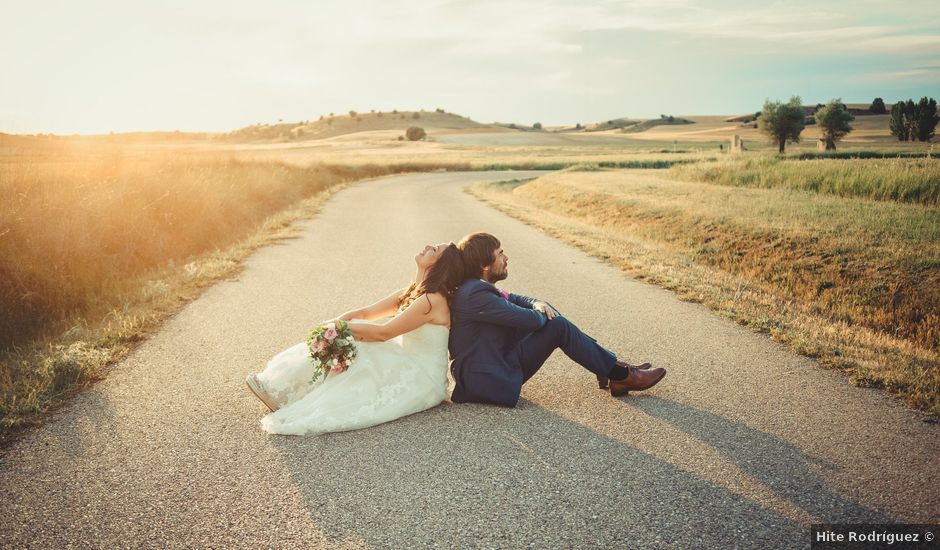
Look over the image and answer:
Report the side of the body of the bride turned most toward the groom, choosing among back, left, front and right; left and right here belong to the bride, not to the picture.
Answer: back

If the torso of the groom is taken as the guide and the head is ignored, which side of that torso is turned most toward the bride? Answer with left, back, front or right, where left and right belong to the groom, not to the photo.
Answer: back

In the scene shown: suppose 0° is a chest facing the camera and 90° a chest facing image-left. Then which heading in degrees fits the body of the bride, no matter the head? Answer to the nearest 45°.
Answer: approximately 90°

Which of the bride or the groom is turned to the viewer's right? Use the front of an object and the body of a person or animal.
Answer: the groom

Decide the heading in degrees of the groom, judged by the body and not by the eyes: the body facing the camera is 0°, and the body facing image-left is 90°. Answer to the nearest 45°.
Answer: approximately 270°

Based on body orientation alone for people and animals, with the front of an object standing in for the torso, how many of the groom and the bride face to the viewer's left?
1

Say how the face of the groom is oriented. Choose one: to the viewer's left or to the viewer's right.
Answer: to the viewer's right

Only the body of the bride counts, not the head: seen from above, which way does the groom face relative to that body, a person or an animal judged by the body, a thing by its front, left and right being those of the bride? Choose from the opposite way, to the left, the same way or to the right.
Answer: the opposite way

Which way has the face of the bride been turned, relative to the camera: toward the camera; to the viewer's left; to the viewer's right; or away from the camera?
to the viewer's left
